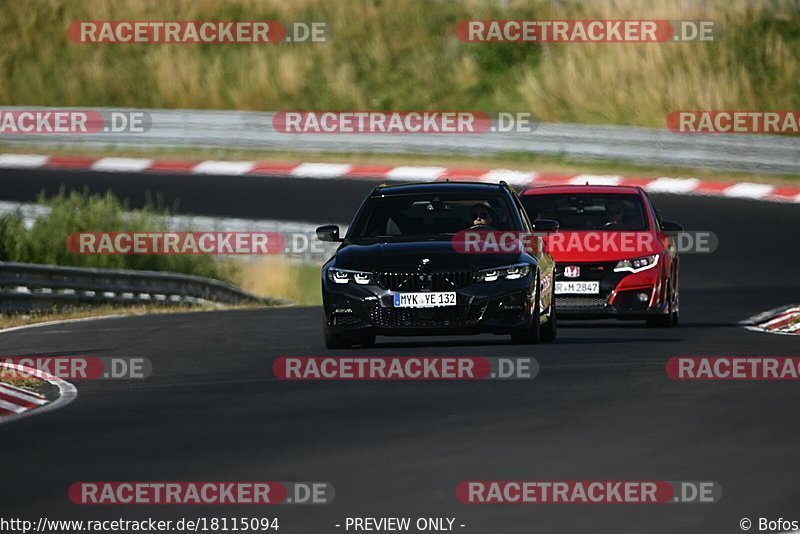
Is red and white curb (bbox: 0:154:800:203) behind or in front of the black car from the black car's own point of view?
behind

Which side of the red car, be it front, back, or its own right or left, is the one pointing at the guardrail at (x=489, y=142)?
back

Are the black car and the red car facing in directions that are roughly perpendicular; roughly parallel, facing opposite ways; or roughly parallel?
roughly parallel

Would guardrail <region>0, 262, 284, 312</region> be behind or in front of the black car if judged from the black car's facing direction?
behind

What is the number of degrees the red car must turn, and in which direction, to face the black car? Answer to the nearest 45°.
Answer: approximately 45° to its right

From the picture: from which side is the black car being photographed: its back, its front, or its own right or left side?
front

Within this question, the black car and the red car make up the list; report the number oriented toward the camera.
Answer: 2

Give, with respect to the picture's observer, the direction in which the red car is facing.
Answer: facing the viewer

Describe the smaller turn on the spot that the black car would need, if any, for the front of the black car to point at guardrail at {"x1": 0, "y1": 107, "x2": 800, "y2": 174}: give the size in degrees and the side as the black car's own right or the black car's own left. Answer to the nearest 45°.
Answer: approximately 180°

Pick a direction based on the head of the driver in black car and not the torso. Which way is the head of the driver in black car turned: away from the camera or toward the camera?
toward the camera
